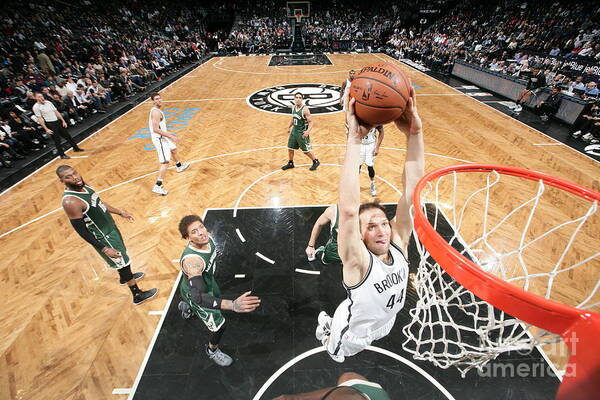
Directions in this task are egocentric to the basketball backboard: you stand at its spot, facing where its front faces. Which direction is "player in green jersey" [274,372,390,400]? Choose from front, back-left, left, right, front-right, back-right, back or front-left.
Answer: front

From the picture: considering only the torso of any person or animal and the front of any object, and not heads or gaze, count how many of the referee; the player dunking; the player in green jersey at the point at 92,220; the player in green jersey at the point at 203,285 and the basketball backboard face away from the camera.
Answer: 0

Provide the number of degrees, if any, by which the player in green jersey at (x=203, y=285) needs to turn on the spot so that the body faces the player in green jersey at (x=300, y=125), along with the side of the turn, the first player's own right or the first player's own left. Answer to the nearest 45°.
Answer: approximately 90° to the first player's own left

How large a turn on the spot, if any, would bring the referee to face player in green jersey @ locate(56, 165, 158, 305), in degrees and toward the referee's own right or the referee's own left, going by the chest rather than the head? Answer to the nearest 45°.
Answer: approximately 45° to the referee's own right

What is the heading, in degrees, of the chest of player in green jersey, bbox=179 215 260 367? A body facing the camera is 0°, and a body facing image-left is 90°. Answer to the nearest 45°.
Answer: approximately 315°

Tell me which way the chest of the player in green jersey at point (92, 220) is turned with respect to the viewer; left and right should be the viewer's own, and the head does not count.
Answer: facing the viewer and to the right of the viewer

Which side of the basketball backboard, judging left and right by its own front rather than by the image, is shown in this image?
front

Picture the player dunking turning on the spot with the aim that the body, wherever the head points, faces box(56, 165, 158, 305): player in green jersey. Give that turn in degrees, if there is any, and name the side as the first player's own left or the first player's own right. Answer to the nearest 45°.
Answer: approximately 135° to the first player's own right

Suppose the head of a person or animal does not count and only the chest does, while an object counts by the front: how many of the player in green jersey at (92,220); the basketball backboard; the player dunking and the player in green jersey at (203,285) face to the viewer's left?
0

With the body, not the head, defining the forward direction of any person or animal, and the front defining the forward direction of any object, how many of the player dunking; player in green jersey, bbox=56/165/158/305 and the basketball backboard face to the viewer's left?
0

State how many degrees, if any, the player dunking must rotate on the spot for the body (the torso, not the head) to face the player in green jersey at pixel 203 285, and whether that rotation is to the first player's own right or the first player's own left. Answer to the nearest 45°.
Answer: approximately 135° to the first player's own right

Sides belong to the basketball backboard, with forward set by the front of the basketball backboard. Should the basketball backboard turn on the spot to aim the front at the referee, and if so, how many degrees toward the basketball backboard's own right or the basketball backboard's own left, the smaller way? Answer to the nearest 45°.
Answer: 0° — it already faces them

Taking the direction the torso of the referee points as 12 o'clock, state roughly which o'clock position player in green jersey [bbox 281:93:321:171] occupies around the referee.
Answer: The player in green jersey is roughly at 12 o'clock from the referee.

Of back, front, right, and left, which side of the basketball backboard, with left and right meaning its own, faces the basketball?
front

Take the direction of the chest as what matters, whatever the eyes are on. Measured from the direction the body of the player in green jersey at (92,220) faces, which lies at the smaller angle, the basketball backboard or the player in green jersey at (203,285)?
the player in green jersey

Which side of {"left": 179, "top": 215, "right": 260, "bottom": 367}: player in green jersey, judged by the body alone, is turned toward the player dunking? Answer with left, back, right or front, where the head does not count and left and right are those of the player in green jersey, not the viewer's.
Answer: front

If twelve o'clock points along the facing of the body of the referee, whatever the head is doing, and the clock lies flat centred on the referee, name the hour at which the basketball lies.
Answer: The basketball is roughly at 1 o'clock from the referee.
